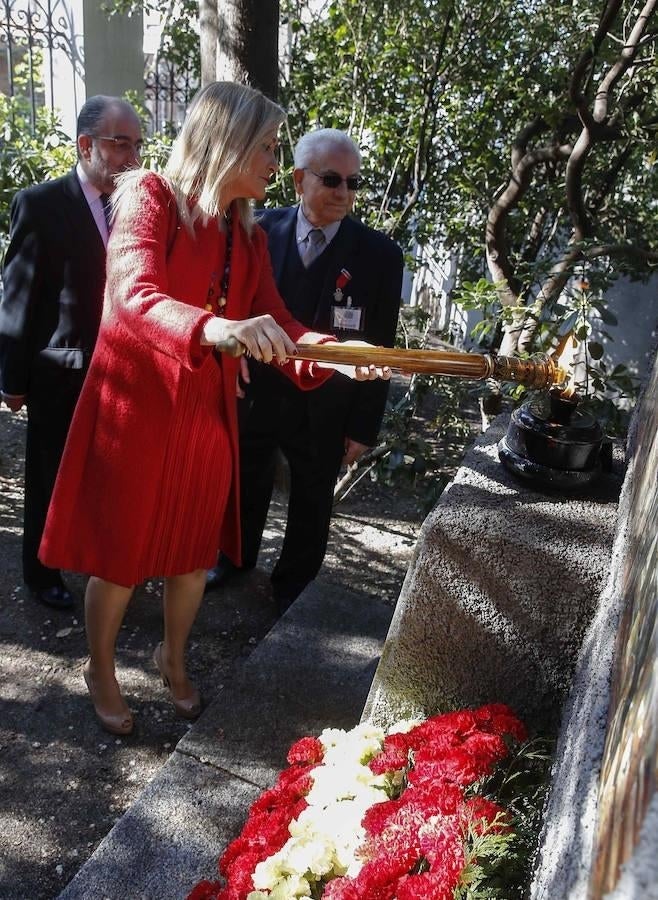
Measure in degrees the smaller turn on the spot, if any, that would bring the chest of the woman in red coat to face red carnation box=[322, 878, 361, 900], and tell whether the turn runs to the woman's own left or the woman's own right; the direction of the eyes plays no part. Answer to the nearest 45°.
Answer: approximately 45° to the woman's own right

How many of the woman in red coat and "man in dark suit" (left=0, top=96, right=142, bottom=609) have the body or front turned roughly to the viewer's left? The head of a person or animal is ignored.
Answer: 0

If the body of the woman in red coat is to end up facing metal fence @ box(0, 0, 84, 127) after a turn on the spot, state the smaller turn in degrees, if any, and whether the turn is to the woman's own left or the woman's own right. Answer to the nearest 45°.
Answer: approximately 135° to the woman's own left

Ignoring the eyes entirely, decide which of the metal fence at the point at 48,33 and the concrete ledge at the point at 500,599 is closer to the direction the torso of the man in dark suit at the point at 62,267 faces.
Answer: the concrete ledge

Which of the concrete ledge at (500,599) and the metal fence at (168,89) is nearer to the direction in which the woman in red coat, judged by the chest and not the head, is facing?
the concrete ledge

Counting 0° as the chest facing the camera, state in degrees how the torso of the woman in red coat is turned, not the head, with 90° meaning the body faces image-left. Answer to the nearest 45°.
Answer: approximately 315°

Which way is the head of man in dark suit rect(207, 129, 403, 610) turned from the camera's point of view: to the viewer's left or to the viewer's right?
to the viewer's right

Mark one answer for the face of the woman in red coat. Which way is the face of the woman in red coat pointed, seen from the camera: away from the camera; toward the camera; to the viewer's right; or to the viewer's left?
to the viewer's right

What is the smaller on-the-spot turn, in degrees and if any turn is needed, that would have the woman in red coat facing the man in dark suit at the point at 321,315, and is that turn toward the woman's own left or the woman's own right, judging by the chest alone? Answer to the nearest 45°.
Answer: approximately 90° to the woman's own left

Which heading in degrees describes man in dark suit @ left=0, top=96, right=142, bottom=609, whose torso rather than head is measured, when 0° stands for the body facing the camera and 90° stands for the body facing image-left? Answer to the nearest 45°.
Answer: approximately 315°

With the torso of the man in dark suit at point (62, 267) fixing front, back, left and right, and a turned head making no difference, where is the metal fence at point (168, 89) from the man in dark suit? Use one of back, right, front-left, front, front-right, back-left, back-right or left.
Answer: back-left

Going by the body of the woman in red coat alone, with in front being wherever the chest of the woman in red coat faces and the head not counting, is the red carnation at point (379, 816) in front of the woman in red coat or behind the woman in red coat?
in front
